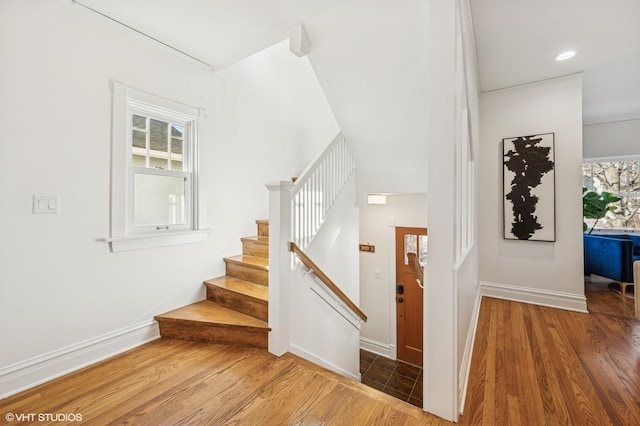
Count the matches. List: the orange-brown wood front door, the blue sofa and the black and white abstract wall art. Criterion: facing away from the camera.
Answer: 0

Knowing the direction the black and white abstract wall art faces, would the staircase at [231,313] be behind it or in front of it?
in front

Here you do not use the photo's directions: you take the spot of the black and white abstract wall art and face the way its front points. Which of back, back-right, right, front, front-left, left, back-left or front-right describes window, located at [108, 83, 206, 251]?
front

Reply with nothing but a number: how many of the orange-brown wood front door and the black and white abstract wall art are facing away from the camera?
0

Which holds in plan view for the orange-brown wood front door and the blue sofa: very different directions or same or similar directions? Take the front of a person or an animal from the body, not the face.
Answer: same or similar directions

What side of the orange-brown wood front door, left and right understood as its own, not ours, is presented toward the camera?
front

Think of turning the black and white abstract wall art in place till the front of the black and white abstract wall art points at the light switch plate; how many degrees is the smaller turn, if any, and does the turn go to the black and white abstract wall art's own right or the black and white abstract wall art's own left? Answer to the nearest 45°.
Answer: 0° — it already faces it

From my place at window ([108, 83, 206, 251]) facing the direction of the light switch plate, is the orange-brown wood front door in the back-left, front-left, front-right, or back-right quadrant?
back-left

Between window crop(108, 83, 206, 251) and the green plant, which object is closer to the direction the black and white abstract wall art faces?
the window

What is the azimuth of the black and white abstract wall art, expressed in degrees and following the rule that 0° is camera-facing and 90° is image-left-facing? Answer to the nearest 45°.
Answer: approximately 45°
